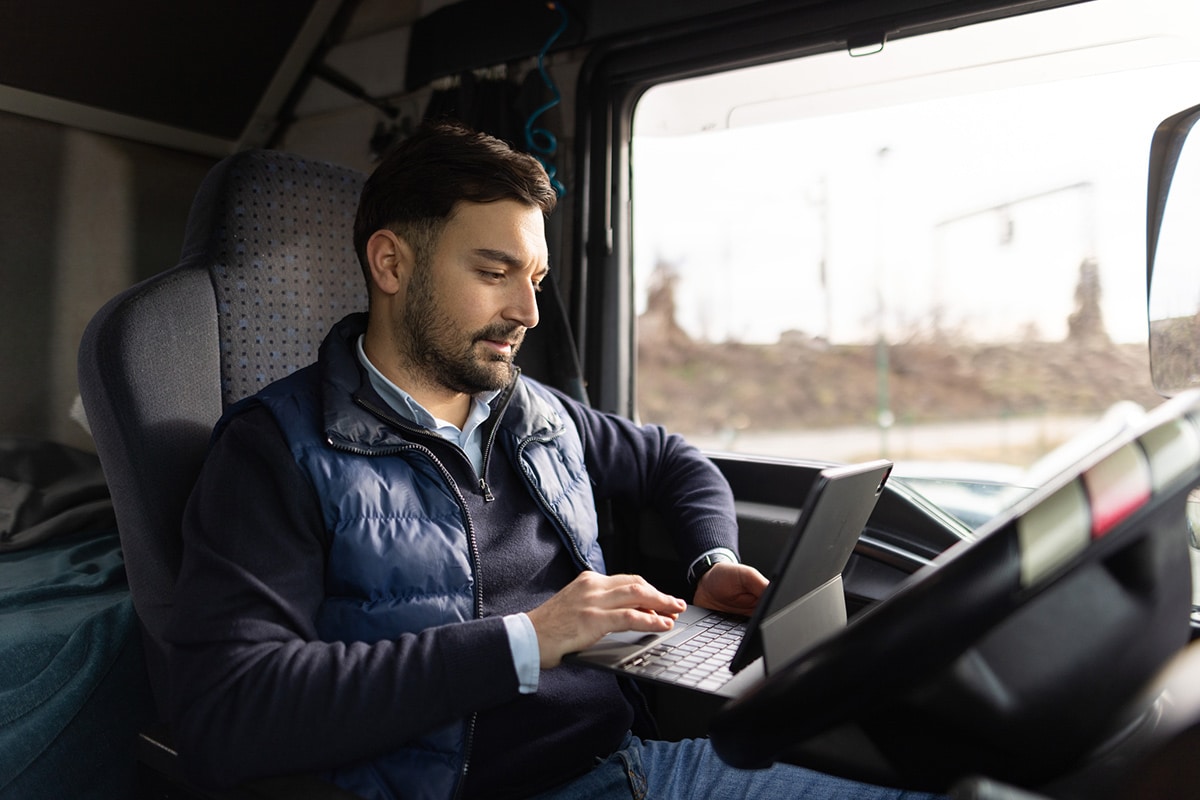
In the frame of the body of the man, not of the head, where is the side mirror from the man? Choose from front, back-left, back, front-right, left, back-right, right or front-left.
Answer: front-left

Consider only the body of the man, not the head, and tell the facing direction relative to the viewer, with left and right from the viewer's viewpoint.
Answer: facing the viewer and to the right of the viewer

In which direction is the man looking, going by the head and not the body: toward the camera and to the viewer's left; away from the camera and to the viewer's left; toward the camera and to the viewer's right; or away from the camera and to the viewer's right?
toward the camera and to the viewer's right

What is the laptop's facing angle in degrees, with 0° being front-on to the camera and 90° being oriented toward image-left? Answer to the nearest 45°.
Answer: approximately 135°
